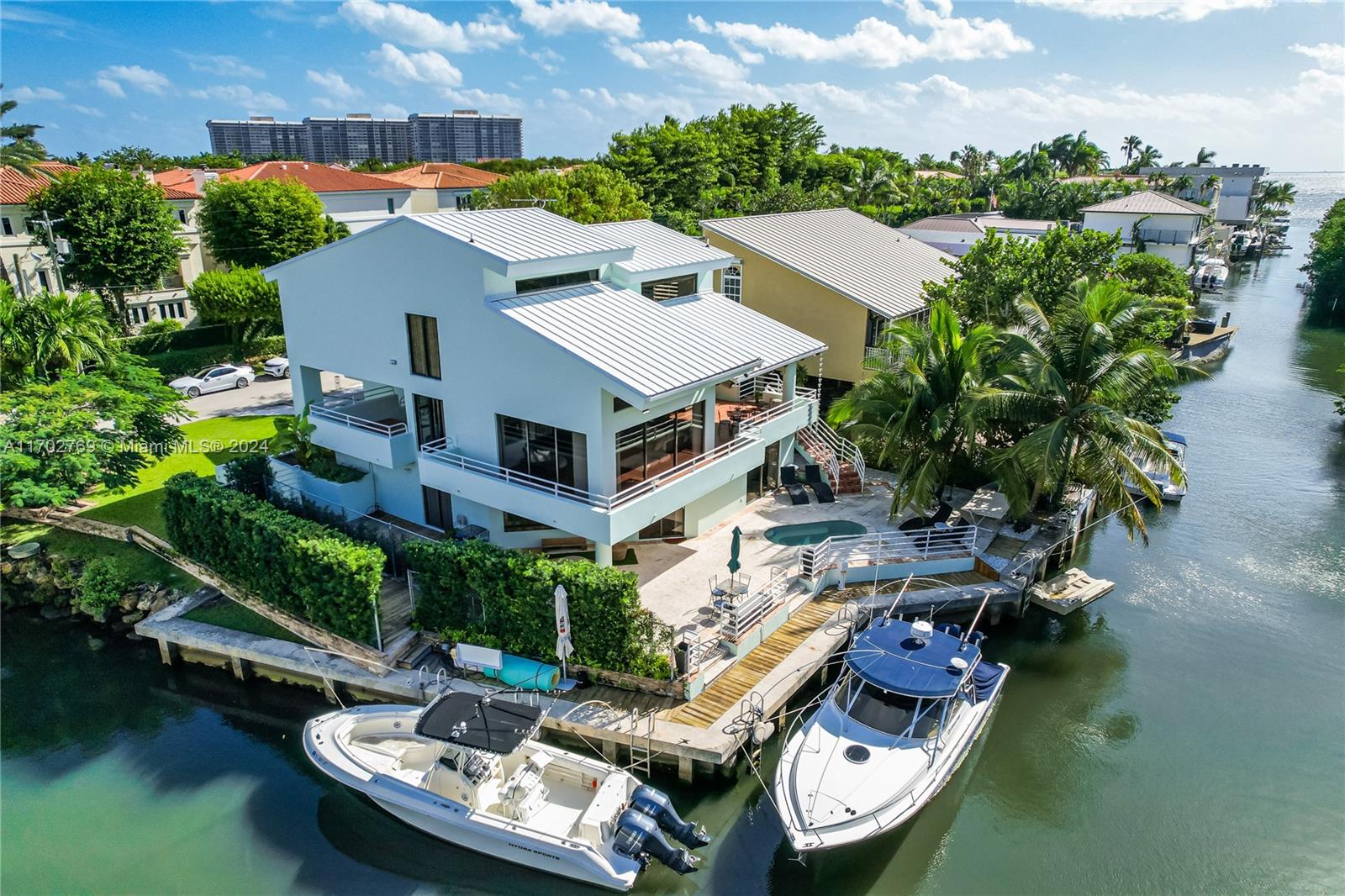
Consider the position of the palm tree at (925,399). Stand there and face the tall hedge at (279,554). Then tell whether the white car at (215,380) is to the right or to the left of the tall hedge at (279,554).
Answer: right

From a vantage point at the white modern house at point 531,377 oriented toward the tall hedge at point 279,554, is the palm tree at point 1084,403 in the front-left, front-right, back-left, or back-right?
back-left

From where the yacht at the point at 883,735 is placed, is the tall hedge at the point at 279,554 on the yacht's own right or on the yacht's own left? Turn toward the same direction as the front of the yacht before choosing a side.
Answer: on the yacht's own right

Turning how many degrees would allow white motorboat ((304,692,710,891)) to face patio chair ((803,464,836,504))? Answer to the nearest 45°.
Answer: approximately 90° to its right

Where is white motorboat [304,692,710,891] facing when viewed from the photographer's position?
facing away from the viewer and to the left of the viewer

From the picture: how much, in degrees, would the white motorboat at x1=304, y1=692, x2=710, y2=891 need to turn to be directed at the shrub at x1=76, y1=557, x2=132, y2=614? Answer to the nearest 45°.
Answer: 0° — it already faces it

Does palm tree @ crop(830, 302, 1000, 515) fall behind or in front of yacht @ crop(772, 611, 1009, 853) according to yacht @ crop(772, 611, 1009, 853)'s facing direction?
behind

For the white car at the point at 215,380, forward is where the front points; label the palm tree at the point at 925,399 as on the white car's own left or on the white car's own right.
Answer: on the white car's own left

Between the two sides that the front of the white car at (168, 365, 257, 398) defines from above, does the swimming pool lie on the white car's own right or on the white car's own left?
on the white car's own left

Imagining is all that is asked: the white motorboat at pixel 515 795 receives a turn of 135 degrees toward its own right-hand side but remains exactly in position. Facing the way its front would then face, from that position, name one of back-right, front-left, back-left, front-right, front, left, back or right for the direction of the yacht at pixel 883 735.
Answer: front

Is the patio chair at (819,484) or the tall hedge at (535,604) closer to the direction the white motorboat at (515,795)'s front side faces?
the tall hedge

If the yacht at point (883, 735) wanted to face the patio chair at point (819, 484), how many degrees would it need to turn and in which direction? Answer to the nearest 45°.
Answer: approximately 135° to its right
